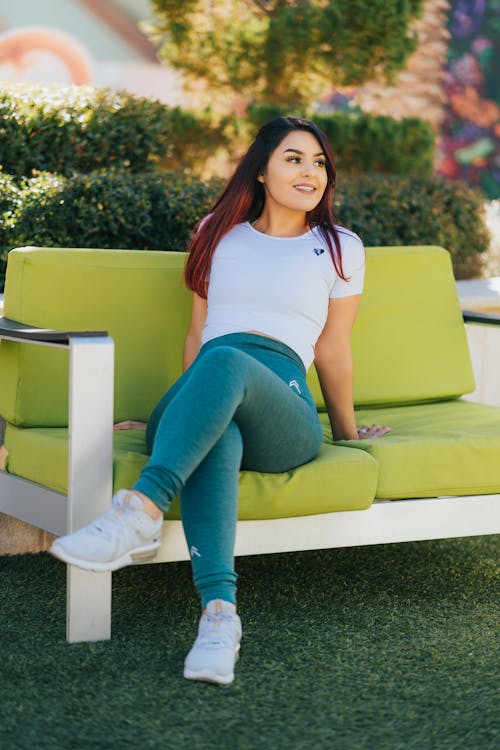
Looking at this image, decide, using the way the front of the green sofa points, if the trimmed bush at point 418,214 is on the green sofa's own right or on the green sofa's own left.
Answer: on the green sofa's own left

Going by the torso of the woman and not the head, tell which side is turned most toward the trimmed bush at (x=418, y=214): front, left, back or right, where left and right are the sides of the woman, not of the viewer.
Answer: back

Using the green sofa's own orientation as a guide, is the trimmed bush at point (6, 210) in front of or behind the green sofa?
behind

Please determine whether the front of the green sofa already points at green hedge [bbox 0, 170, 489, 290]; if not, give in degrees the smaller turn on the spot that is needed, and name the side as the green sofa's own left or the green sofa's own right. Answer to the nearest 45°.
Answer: approximately 135° to the green sofa's own left

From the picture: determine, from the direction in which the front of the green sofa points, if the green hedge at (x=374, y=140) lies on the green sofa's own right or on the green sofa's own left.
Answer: on the green sofa's own left

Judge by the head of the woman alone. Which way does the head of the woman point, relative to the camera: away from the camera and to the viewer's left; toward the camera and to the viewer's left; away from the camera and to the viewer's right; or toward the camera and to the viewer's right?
toward the camera and to the viewer's right

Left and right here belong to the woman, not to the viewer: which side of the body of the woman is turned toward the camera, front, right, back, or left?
front

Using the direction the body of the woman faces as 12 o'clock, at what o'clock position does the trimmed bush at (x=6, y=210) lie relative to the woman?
The trimmed bush is roughly at 5 o'clock from the woman.

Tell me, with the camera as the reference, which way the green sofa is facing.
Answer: facing the viewer and to the right of the viewer

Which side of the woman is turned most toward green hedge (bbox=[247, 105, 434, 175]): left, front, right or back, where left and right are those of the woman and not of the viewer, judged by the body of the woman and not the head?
back
